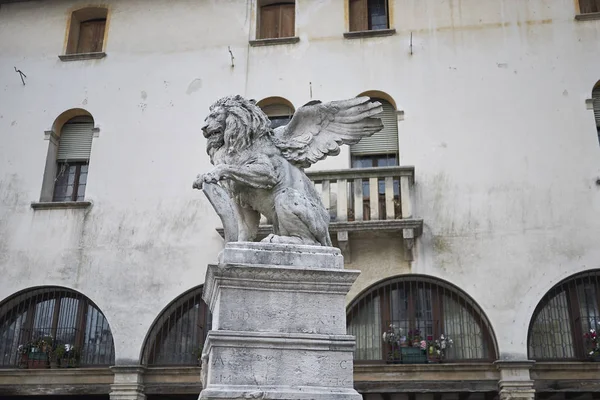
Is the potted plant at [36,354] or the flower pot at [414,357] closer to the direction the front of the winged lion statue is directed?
the potted plant

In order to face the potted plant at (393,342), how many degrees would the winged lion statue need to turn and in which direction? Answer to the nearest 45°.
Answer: approximately 90° to its right

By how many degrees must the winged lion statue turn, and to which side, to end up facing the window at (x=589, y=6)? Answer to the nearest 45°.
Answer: approximately 135° to its right

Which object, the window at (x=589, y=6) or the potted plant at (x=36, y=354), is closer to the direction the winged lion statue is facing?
the potted plant

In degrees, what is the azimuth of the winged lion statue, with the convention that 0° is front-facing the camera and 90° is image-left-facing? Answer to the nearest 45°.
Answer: approximately 90°

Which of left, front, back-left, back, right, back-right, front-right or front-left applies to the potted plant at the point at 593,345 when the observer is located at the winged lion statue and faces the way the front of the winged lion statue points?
back-right

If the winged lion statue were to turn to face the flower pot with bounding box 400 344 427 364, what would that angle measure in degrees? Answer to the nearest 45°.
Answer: approximately 90° to its right

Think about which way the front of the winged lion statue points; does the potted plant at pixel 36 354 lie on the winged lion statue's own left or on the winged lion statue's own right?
on the winged lion statue's own right
